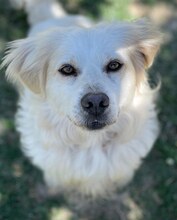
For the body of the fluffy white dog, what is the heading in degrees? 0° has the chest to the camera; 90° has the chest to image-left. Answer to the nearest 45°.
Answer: approximately 0°
